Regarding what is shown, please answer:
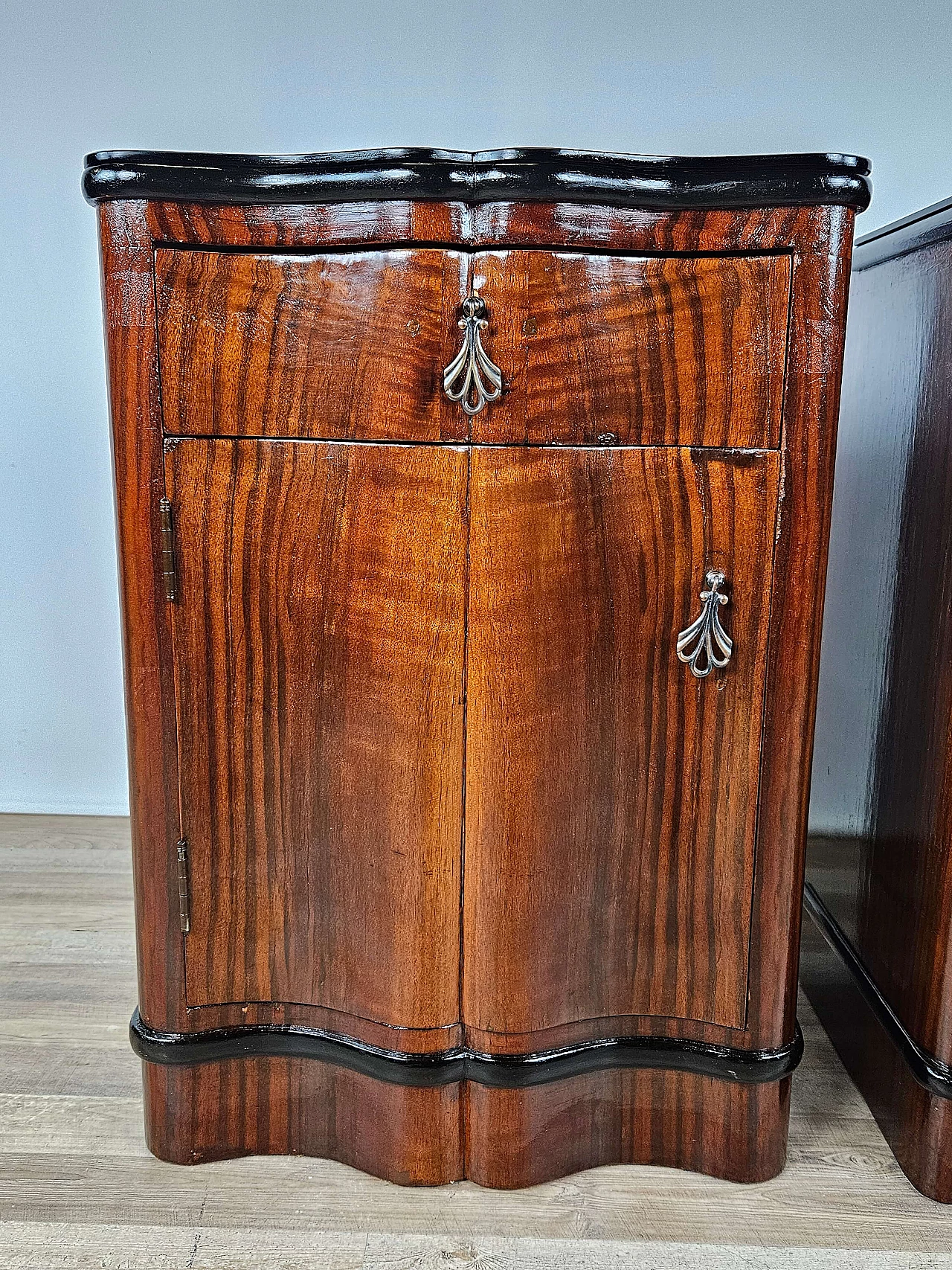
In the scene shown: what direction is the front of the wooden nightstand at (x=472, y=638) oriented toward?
toward the camera

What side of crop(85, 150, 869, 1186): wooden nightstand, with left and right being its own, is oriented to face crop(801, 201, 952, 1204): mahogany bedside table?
left
